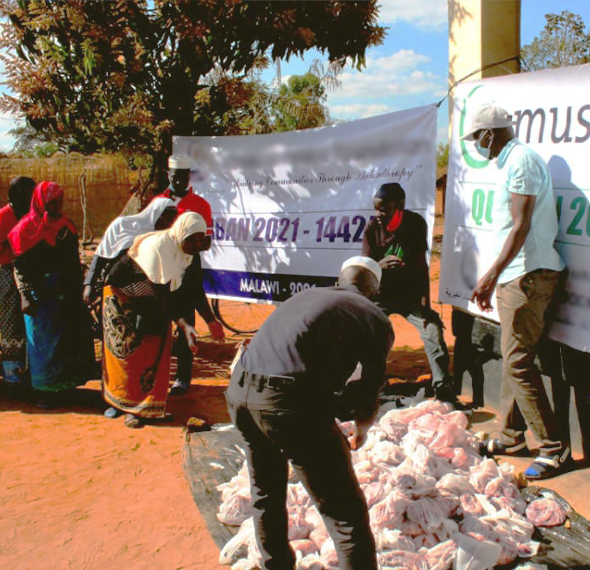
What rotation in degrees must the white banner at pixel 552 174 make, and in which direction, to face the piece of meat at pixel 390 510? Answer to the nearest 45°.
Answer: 0° — it already faces it

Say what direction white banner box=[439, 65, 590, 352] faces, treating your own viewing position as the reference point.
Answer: facing the viewer and to the left of the viewer

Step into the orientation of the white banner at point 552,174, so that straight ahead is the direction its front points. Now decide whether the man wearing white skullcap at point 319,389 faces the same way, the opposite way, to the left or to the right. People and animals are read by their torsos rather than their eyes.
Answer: the opposite way

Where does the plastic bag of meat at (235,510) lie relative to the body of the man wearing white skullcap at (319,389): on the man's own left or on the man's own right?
on the man's own left

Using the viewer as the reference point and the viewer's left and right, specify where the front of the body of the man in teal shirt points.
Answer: facing to the left of the viewer

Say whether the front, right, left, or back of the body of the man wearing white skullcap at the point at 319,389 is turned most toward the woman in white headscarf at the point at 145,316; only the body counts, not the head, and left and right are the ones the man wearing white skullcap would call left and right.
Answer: left

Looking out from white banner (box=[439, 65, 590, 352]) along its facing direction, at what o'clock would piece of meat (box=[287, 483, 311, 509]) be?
The piece of meat is roughly at 12 o'clock from the white banner.

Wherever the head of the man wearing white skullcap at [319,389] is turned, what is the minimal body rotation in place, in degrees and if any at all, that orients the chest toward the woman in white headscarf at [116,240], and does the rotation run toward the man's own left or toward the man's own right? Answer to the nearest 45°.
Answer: approximately 90° to the man's own left

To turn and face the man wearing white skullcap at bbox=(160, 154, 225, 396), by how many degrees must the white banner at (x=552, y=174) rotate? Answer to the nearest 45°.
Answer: approximately 45° to its right

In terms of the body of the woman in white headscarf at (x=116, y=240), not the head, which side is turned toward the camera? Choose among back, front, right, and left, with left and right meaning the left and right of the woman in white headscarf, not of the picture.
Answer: right
